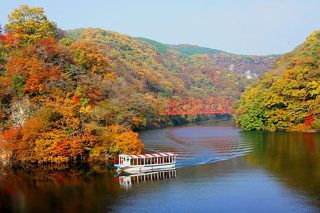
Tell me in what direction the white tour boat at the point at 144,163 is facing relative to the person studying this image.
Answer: facing the viewer and to the left of the viewer
